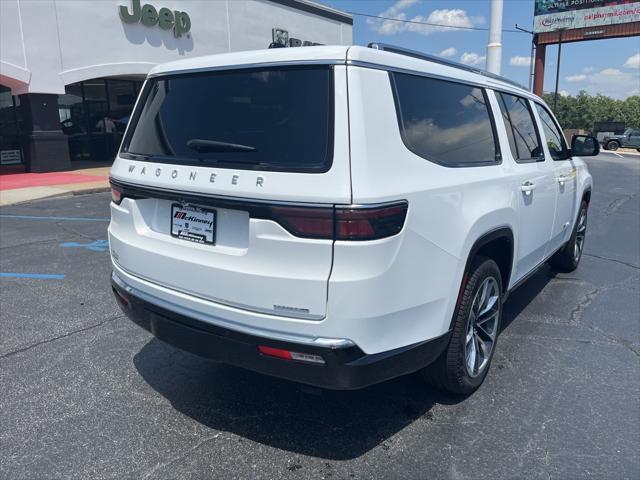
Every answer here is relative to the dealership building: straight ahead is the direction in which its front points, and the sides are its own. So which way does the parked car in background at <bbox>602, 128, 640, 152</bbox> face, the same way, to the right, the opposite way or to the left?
the opposite way

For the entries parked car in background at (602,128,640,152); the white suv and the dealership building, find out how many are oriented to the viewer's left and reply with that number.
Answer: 1

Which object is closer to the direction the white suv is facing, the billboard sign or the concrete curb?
the billboard sign

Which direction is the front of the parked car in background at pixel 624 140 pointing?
to the viewer's left

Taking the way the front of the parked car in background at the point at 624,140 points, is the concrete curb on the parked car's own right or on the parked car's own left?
on the parked car's own left

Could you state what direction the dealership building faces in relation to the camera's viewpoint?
facing the viewer and to the right of the viewer

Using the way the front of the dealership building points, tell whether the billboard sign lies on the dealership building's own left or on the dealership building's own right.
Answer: on the dealership building's own left

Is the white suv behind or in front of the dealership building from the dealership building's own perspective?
in front

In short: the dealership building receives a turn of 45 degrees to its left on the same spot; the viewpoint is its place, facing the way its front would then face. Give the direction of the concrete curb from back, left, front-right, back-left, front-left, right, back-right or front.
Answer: right

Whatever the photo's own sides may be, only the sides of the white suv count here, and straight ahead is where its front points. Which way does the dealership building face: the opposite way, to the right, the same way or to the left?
to the right

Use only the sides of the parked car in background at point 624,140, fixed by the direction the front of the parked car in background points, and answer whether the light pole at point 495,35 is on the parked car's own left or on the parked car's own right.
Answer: on the parked car's own left

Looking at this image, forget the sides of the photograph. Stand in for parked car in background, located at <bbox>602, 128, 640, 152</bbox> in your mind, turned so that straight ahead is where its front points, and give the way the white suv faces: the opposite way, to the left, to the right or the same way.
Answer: to the right

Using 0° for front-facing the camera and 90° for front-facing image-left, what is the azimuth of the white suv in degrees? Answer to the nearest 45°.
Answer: approximately 225°

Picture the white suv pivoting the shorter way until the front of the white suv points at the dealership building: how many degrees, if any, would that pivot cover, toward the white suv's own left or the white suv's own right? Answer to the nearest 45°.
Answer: approximately 90° to the white suv's own left
